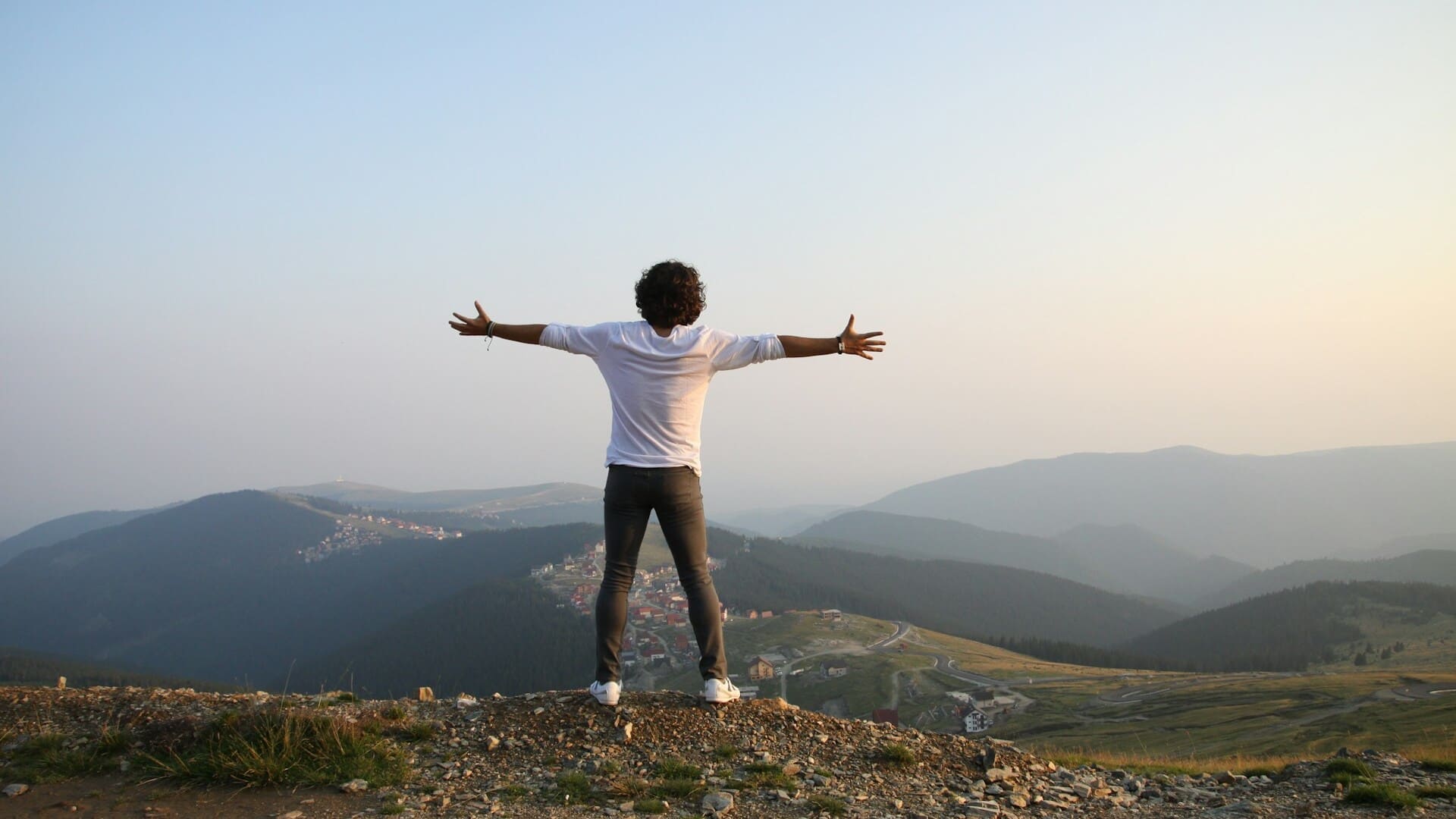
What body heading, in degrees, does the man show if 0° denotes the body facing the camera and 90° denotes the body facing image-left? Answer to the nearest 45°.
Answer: approximately 180°

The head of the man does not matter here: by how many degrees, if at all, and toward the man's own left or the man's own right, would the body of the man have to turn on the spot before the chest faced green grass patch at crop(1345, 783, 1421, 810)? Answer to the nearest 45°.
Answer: approximately 90° to the man's own right

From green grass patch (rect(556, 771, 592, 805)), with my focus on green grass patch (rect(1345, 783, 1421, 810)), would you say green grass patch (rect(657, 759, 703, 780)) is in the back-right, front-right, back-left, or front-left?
front-left

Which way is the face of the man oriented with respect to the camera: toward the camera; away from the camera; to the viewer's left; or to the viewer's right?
away from the camera
